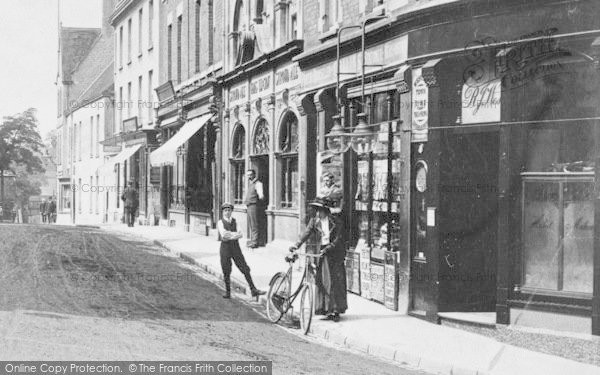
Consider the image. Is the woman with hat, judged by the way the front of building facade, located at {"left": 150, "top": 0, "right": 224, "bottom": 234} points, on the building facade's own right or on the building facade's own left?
on the building facade's own left

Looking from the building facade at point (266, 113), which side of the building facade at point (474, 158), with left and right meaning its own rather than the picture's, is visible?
right

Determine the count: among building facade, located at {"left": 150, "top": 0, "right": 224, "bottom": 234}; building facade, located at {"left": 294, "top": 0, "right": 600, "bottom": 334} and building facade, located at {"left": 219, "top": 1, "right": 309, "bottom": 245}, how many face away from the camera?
0

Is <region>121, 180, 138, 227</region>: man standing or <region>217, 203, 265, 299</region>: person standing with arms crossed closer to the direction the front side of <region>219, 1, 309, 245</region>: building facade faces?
the person standing with arms crossed

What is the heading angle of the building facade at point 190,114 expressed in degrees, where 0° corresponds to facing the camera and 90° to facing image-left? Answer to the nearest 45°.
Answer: approximately 45°

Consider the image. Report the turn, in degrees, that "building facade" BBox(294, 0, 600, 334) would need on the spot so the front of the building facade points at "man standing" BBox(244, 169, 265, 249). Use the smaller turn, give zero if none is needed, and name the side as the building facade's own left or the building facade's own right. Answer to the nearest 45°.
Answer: approximately 90° to the building facade's own right

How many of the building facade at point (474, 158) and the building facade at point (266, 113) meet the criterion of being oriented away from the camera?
0

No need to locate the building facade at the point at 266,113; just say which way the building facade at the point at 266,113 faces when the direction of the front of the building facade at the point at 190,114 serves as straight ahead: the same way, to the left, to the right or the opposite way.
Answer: the same way

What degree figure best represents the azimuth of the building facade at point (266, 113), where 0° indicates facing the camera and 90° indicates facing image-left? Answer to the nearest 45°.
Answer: approximately 45°

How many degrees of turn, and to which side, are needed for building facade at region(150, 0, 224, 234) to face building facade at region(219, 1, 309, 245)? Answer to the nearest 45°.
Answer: approximately 45° to its left

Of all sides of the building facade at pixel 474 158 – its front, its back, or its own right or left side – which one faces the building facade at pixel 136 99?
right

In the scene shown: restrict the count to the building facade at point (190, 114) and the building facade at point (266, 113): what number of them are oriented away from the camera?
0

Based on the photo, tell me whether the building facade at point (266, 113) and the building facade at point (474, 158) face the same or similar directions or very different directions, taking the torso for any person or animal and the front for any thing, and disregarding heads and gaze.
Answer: same or similar directions

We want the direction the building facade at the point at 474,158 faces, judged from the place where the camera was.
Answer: facing the viewer and to the left of the viewer

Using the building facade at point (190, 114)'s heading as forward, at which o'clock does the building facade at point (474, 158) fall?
the building facade at point (474, 158) is roughly at 10 o'clock from the building facade at point (190, 114).
